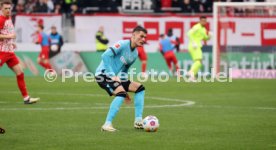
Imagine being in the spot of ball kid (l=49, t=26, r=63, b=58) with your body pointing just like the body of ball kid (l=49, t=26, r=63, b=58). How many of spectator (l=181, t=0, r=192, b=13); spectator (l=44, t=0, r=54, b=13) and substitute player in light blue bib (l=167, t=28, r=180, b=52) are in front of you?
0

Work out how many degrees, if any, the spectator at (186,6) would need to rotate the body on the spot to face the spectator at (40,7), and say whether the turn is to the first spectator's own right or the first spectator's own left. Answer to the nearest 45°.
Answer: approximately 90° to the first spectator's own right

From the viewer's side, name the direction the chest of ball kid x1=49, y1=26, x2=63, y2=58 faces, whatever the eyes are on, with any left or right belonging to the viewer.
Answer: facing the viewer and to the left of the viewer

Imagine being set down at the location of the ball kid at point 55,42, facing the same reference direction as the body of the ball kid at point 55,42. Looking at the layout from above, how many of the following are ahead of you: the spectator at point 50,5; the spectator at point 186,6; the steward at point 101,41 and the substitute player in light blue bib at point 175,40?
0

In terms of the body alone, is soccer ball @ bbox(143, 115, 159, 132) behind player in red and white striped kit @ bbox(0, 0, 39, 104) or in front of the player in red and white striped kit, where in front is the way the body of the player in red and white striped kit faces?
in front

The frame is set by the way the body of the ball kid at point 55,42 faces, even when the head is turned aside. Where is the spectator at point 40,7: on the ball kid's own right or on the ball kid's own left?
on the ball kid's own right

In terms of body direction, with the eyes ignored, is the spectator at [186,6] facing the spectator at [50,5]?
no

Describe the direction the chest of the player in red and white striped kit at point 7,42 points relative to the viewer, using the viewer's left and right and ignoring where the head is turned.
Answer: facing the viewer and to the right of the viewer

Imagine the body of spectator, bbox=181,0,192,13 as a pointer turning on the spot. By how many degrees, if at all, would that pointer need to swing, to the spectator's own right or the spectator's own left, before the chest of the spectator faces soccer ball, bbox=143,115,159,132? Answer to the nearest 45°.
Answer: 0° — they already face it

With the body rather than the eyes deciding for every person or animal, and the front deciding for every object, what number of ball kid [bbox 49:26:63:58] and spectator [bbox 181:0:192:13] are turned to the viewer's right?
0

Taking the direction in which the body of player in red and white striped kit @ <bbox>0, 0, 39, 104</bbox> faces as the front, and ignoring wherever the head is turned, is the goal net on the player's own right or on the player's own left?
on the player's own left

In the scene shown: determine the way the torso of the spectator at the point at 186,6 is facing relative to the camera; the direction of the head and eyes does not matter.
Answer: toward the camera

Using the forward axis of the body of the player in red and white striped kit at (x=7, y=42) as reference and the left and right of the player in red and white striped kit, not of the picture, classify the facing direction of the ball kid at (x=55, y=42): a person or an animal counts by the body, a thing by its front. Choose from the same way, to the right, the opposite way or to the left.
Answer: to the right

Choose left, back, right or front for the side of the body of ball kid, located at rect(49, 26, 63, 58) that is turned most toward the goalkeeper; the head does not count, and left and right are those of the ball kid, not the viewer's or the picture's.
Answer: left
